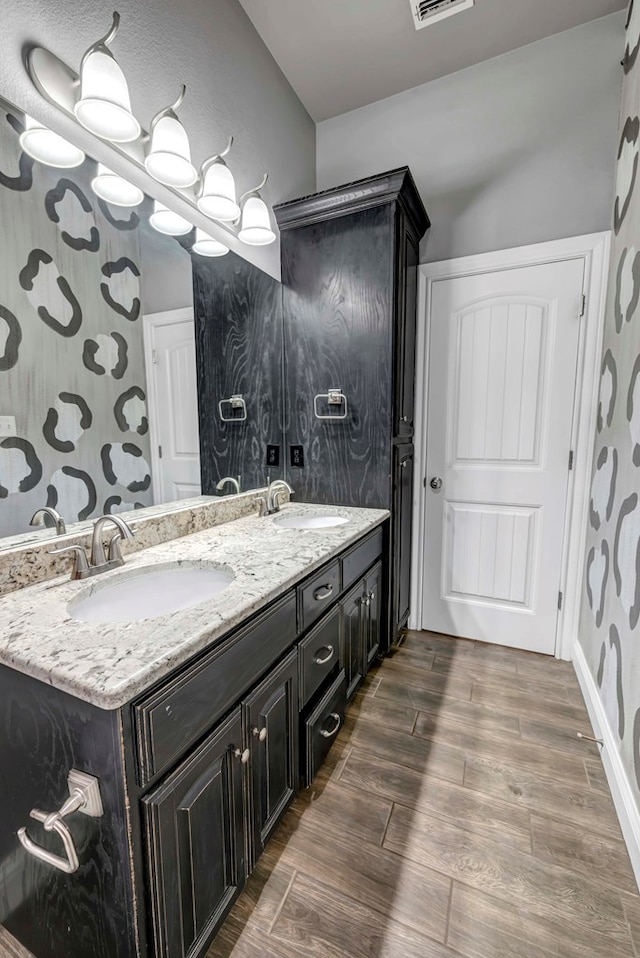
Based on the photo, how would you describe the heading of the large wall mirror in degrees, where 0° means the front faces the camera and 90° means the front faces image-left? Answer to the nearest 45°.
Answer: approximately 315°

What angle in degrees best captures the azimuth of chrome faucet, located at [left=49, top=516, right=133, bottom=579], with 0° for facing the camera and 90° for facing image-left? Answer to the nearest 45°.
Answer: approximately 315°

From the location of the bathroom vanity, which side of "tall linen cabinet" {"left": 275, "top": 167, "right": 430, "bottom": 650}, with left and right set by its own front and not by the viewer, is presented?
right

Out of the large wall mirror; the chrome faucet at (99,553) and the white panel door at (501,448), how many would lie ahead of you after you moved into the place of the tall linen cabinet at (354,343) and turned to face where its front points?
1

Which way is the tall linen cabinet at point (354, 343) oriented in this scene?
to the viewer's right

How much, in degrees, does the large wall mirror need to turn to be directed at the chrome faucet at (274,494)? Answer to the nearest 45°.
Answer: approximately 90° to its left

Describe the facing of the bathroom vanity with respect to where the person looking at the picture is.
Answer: facing the viewer and to the right of the viewer

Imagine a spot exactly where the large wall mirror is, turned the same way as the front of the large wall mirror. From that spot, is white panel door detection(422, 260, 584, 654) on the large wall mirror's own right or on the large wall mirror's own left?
on the large wall mirror's own left

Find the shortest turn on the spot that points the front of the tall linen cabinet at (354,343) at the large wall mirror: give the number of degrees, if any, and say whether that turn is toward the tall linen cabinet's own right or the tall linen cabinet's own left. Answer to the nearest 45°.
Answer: approximately 135° to the tall linen cabinet's own right

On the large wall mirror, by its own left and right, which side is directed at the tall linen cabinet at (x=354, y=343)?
left
